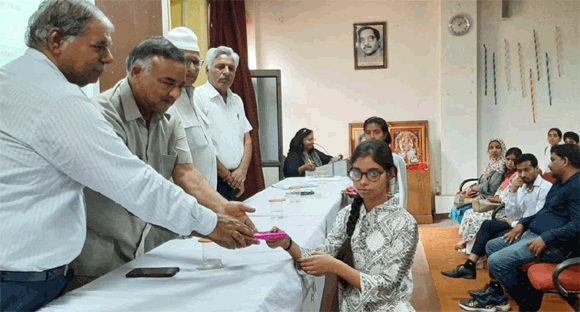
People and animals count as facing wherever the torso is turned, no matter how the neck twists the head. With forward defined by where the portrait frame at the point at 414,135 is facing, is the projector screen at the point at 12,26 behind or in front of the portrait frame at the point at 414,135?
in front

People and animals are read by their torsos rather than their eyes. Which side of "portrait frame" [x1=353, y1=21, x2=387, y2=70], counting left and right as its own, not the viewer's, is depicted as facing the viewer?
front

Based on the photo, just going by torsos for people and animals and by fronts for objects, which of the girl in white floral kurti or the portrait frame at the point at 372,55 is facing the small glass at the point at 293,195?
the portrait frame

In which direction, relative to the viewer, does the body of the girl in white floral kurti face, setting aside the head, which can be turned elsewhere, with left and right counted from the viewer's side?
facing the viewer and to the left of the viewer

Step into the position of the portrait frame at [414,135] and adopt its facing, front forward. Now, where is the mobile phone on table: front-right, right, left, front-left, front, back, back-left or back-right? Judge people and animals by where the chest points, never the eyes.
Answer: front

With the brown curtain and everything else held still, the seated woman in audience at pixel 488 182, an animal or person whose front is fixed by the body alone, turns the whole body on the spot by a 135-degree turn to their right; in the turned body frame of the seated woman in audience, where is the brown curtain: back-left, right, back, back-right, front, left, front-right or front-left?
left

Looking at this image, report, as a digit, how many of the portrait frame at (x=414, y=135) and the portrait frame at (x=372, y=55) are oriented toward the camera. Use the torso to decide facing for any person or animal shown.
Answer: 2

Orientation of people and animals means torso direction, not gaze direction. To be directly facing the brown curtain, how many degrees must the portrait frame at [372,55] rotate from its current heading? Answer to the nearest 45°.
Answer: approximately 45° to its right

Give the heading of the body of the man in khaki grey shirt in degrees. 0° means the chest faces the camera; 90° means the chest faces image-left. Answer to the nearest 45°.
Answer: approximately 315°

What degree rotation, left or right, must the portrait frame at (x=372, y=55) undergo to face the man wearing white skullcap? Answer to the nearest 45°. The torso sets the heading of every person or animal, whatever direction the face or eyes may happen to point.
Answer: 0° — it already faces them

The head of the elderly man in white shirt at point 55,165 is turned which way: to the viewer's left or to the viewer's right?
to the viewer's right

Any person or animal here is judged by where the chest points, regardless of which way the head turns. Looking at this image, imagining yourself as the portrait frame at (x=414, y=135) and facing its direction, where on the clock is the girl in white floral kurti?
The girl in white floral kurti is roughly at 12 o'clock from the portrait frame.

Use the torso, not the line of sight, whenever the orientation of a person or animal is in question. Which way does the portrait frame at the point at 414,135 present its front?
toward the camera
